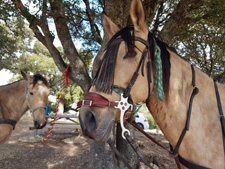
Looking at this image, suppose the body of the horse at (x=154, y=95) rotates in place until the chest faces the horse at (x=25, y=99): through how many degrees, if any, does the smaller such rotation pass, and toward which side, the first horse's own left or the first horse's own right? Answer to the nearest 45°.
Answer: approximately 90° to the first horse's own right

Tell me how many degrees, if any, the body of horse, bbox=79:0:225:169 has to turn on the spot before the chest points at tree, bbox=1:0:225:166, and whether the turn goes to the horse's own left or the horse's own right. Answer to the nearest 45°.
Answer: approximately 90° to the horse's own right

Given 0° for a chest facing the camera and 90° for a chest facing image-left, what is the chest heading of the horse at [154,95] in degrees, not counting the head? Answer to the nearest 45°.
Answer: approximately 45°
